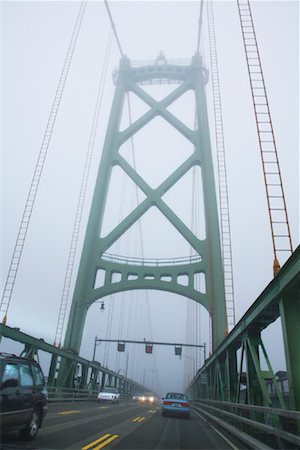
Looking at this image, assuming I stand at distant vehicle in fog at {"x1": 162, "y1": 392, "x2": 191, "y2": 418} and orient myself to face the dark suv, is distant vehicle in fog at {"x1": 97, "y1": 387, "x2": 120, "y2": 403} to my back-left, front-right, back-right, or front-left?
back-right

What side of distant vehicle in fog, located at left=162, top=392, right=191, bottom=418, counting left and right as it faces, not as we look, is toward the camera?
back

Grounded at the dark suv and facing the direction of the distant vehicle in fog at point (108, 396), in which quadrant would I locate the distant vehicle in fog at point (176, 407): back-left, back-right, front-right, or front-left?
front-right

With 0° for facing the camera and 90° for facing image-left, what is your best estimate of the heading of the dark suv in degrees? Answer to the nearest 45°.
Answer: approximately 45°

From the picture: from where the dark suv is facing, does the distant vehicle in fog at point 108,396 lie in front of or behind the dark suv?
behind

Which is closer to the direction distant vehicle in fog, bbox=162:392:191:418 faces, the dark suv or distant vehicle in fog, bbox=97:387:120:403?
the distant vehicle in fog

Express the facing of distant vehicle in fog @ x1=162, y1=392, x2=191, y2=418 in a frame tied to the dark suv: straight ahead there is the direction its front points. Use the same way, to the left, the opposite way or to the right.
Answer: the opposite way

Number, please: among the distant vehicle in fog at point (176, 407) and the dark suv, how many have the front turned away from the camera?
1

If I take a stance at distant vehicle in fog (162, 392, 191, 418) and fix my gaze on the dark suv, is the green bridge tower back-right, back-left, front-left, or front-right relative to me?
back-right

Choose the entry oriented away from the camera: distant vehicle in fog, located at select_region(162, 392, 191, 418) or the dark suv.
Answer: the distant vehicle in fog

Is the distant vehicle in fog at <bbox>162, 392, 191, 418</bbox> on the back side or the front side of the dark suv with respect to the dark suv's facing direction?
on the back side

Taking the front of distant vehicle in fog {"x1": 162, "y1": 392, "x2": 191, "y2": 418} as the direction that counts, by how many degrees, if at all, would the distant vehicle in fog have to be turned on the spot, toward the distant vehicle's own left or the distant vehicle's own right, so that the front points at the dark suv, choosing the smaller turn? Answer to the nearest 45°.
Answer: approximately 180°

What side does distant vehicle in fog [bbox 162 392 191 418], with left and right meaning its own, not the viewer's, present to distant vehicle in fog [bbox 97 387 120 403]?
front
